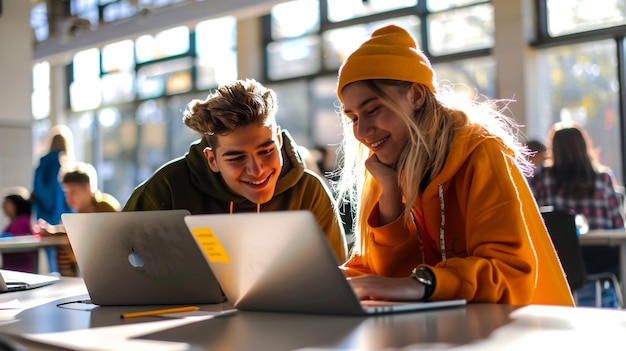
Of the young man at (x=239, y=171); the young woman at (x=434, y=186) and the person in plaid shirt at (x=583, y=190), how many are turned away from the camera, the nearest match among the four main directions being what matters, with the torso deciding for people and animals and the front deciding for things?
1

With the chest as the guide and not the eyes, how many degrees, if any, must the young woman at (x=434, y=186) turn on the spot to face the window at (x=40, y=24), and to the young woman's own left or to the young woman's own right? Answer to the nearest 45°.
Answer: approximately 90° to the young woman's own right

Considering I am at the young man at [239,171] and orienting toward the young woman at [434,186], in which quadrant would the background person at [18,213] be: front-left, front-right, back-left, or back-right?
back-left

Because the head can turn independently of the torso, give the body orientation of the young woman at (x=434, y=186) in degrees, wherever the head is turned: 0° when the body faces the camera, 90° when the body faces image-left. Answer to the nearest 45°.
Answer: approximately 45°

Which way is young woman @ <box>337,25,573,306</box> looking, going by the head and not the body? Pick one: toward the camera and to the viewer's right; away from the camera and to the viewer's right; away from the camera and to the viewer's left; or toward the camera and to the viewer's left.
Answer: toward the camera and to the viewer's left

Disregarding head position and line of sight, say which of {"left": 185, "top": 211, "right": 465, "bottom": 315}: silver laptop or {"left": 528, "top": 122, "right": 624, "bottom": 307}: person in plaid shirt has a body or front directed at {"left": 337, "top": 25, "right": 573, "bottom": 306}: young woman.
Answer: the silver laptop

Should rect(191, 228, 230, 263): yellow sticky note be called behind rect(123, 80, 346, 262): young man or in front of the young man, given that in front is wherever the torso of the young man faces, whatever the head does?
in front

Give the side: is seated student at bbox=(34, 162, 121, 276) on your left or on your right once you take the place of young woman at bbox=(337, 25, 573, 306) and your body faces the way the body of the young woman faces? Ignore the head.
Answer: on your right

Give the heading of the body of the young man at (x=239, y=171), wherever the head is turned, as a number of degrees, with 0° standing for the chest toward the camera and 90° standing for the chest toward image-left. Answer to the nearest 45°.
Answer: approximately 0°

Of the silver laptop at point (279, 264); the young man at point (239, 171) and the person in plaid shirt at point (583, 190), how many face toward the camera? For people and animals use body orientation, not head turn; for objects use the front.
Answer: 1

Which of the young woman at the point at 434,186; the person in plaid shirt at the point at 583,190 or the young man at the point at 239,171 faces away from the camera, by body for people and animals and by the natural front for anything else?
the person in plaid shirt

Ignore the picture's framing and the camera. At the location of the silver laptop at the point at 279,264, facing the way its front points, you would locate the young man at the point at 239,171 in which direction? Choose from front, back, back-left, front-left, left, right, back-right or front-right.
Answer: front-left

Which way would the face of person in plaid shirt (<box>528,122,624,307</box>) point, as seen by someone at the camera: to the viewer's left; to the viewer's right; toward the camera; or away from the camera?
away from the camera

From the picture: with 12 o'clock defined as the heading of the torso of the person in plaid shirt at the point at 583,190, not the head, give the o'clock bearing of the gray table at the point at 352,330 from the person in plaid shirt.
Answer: The gray table is roughly at 6 o'clock from the person in plaid shirt.

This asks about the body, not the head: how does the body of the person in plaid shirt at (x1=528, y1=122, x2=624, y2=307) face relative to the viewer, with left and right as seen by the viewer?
facing away from the viewer

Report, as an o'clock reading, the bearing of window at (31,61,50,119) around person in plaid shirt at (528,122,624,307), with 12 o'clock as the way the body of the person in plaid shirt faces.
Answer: The window is roughly at 10 o'clock from the person in plaid shirt.

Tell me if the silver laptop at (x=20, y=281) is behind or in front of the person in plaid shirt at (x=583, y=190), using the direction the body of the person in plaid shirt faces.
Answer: behind

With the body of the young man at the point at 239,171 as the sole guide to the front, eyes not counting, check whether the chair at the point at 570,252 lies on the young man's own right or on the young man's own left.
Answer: on the young man's own left

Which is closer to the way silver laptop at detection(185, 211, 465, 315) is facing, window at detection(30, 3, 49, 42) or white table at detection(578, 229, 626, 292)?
the white table
